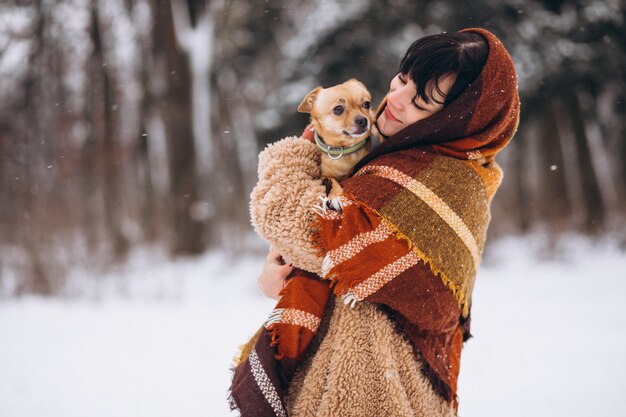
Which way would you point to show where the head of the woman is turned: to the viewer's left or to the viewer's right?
to the viewer's left

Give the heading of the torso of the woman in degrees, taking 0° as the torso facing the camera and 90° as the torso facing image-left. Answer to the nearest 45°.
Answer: approximately 90°
